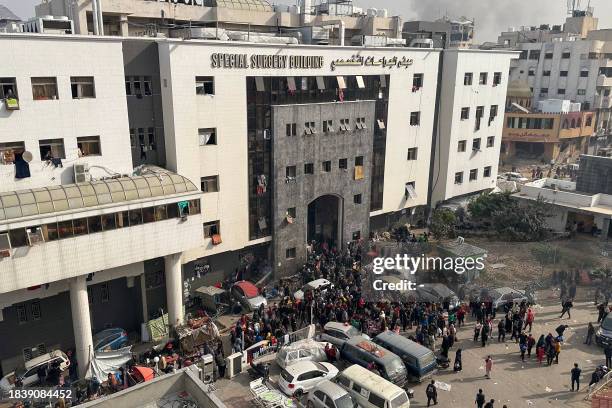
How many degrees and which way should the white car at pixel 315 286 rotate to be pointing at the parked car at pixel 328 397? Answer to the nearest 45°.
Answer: approximately 45° to its left

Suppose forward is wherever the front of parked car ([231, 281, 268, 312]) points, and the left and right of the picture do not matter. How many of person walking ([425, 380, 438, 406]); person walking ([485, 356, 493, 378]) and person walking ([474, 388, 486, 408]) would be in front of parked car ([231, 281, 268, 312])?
3

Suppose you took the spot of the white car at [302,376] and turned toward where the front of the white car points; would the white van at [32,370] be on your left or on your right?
on your left

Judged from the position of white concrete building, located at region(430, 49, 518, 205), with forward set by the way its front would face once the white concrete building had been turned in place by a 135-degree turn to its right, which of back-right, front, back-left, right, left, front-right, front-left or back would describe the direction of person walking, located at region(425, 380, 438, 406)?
left
